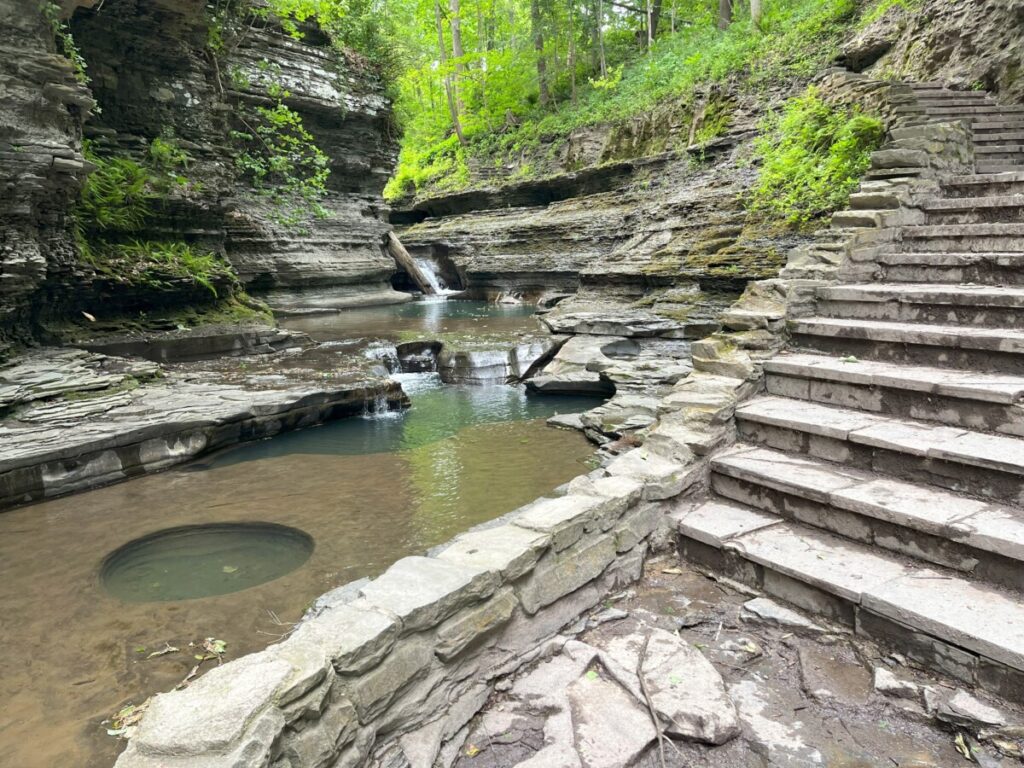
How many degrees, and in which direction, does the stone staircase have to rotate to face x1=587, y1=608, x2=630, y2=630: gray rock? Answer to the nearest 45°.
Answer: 0° — it already faces it

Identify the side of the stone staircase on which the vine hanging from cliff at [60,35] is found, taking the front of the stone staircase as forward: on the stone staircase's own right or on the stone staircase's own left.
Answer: on the stone staircase's own right

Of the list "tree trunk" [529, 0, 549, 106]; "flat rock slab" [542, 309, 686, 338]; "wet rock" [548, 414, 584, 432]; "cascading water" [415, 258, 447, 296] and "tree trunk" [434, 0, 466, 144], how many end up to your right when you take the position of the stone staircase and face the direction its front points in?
5

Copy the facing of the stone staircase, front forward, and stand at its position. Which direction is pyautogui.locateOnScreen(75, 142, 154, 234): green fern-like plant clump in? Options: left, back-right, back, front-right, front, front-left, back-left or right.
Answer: front-right

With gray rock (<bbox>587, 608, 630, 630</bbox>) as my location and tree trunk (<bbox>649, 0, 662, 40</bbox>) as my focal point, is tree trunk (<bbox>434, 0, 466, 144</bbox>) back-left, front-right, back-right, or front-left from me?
front-left

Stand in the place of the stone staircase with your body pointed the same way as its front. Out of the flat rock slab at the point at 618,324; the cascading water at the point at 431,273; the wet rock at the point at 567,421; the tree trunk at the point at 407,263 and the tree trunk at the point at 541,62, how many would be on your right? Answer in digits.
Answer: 5

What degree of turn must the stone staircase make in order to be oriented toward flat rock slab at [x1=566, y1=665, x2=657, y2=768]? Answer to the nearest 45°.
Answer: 0° — it already faces it

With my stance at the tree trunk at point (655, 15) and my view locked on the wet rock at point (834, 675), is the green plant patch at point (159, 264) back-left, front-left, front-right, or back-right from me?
front-right

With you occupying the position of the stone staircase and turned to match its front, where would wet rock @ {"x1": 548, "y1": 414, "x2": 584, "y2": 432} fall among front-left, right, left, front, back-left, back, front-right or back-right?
right

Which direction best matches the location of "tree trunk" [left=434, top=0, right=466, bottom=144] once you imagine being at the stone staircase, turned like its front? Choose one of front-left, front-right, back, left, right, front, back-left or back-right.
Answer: right

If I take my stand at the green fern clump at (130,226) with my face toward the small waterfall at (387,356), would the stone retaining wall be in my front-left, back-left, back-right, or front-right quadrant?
front-right

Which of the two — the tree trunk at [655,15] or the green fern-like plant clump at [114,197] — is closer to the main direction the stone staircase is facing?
the green fern-like plant clump

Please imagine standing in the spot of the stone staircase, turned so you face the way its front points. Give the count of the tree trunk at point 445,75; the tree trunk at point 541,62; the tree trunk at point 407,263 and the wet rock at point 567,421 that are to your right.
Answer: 4

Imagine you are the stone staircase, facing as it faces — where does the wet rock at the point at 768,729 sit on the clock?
The wet rock is roughly at 11 o'clock from the stone staircase.

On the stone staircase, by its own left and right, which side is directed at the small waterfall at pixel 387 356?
right

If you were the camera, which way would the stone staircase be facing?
facing the viewer and to the left of the viewer

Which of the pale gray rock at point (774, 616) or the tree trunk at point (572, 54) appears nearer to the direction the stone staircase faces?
the pale gray rock
